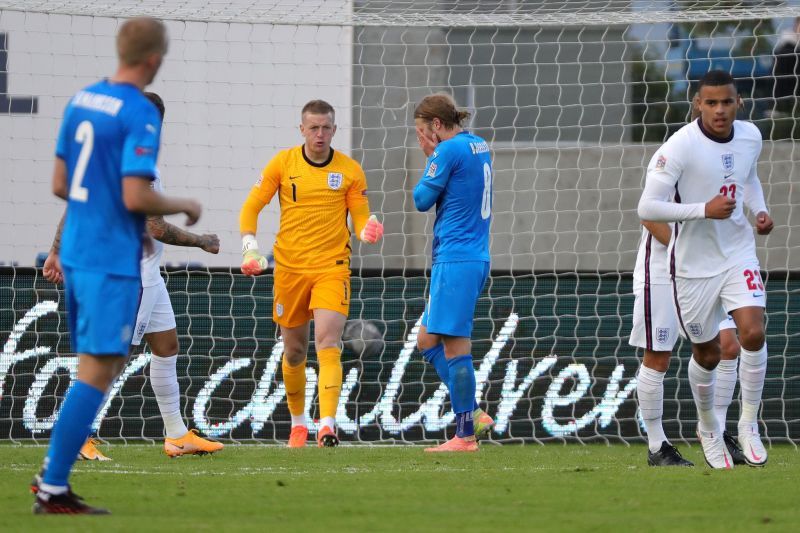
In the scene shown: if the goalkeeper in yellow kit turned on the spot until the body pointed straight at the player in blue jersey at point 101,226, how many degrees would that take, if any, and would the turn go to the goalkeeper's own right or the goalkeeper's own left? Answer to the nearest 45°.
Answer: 0° — they already face them

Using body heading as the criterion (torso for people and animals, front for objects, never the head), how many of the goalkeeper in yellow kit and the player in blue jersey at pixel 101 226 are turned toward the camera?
1

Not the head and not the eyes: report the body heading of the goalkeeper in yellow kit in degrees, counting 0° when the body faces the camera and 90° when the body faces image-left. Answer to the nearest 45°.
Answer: approximately 0°

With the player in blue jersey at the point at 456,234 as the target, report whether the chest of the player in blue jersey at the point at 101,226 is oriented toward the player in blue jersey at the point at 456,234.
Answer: yes

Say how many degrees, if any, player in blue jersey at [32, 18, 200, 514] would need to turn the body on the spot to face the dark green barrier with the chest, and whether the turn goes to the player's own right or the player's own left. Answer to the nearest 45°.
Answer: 0° — they already face it

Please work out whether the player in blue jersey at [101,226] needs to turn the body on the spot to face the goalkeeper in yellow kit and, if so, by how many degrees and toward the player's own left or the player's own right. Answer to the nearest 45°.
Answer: approximately 45° to the player's own left

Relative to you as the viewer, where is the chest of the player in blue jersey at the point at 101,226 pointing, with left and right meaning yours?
facing away from the viewer and to the right of the viewer
